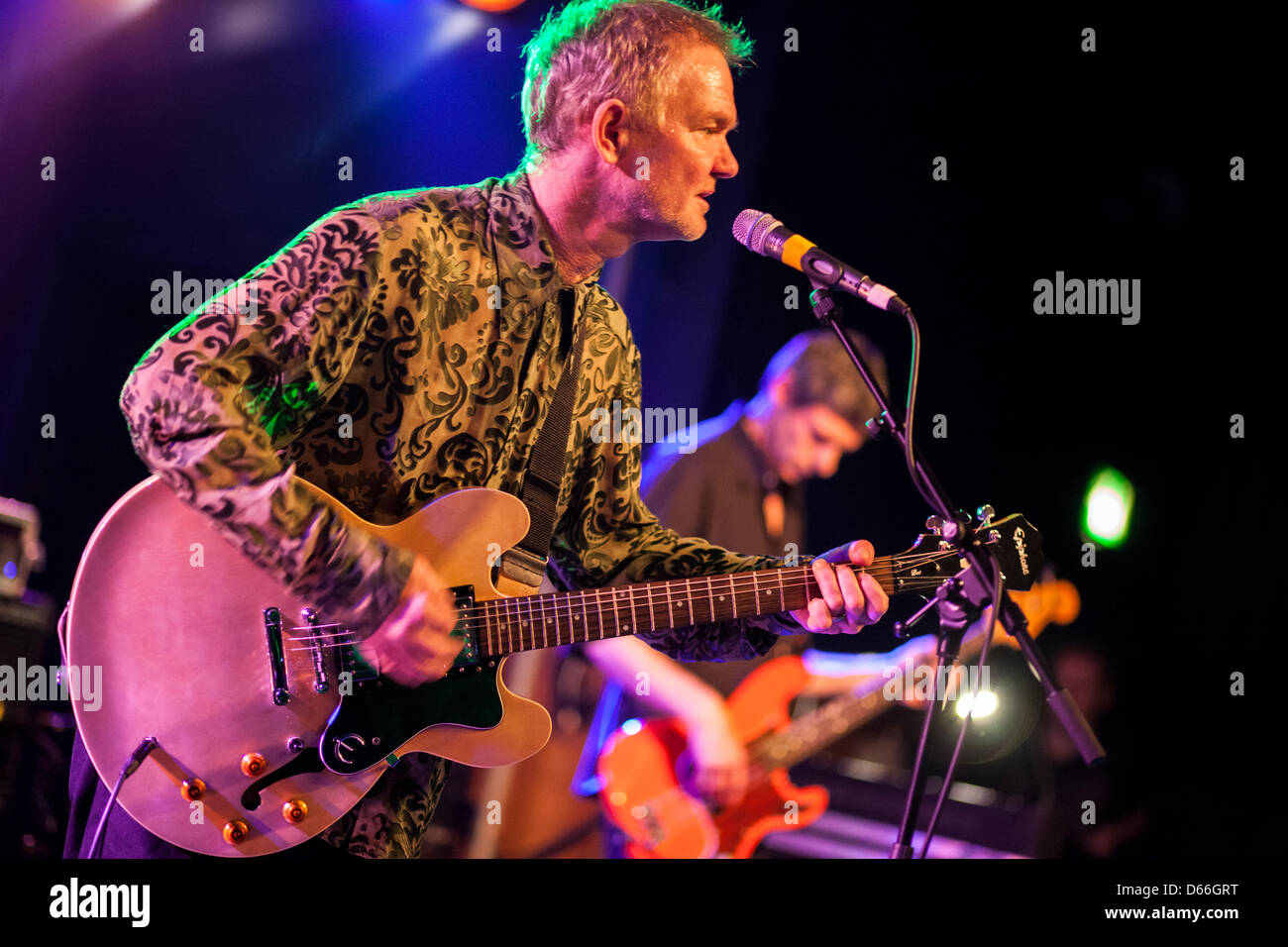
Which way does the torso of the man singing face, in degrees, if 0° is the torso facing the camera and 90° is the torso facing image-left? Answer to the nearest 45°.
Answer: approximately 315°

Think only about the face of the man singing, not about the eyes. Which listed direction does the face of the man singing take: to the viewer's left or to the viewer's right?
to the viewer's right
